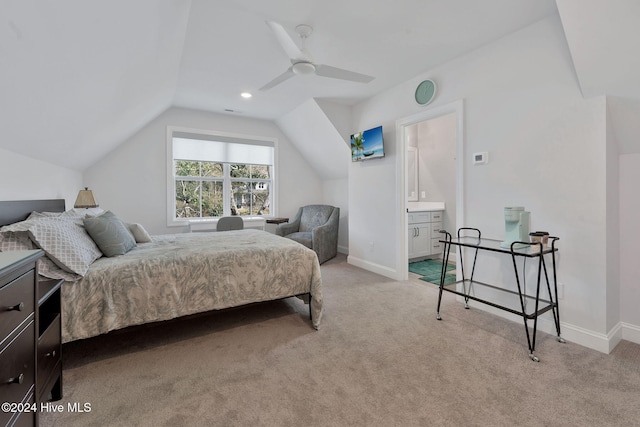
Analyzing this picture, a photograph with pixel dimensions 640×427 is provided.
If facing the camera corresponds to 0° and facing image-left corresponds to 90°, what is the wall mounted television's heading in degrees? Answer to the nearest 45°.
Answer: approximately 45°

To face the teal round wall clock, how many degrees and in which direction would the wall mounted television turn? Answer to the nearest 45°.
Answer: approximately 90° to its left

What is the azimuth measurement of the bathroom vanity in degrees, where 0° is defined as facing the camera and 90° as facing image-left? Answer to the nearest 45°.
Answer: approximately 0°

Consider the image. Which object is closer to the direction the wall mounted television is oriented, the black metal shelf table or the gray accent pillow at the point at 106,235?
the gray accent pillow

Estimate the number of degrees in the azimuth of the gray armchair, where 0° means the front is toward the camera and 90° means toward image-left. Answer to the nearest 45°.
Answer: approximately 45°

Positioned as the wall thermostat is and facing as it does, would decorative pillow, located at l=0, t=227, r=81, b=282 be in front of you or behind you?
in front

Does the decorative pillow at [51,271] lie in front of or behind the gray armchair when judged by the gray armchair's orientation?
in front

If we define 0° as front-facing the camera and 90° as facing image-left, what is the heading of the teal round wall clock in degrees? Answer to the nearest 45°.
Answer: approximately 45°

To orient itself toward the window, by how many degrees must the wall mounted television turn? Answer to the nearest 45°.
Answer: approximately 45° to its right
